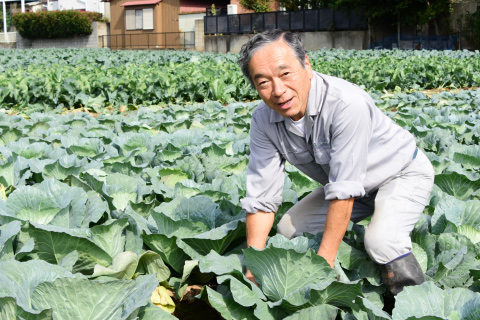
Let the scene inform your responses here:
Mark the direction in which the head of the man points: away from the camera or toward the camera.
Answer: toward the camera

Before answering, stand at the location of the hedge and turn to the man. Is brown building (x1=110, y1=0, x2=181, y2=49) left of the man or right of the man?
left

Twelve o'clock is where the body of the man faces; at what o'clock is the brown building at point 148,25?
The brown building is roughly at 4 o'clock from the man.

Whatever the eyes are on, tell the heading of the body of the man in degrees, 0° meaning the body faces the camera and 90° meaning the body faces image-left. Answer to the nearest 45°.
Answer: approximately 45°
